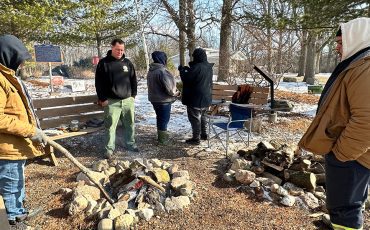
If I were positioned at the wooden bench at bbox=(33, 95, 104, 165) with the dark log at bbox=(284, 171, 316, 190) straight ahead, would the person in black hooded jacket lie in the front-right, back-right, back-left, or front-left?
front-left

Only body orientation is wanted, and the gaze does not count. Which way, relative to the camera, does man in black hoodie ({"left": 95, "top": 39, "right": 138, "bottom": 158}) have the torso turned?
toward the camera

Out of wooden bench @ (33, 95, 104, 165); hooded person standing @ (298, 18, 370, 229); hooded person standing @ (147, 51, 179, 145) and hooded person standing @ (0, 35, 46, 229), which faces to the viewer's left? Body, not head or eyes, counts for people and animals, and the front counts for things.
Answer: hooded person standing @ (298, 18, 370, 229)

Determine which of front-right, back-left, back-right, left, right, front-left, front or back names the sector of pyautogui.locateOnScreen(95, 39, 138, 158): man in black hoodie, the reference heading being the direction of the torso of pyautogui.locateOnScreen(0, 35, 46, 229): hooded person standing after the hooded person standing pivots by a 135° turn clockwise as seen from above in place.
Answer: back

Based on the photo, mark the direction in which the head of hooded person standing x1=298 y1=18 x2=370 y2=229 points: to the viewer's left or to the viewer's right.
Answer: to the viewer's left

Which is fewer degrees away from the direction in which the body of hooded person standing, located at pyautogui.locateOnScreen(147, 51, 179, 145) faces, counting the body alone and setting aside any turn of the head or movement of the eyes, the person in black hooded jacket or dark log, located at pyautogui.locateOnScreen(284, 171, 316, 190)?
the person in black hooded jacket

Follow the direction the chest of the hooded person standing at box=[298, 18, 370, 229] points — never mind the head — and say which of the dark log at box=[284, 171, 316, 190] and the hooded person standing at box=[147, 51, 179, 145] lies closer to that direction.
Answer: the hooded person standing

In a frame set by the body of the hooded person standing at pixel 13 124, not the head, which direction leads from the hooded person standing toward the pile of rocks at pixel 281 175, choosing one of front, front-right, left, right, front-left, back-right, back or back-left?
front

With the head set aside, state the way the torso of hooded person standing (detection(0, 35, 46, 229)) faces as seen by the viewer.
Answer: to the viewer's right

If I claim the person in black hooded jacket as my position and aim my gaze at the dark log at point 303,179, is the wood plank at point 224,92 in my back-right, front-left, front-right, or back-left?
back-left

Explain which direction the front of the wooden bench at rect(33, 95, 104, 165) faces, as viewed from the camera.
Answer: facing the viewer and to the right of the viewer

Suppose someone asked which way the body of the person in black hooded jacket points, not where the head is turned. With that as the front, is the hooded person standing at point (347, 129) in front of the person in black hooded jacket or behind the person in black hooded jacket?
behind

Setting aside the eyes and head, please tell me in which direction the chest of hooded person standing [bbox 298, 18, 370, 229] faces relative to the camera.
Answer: to the viewer's left

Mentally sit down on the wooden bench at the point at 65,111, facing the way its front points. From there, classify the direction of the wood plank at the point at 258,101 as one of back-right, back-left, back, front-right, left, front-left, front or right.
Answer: front-left

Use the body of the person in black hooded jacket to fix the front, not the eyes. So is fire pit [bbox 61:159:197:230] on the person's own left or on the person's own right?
on the person's own left

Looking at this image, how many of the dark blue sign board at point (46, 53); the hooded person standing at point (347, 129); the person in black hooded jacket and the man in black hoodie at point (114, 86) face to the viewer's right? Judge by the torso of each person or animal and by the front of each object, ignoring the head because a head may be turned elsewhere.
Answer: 0
